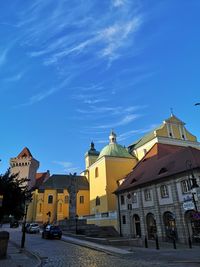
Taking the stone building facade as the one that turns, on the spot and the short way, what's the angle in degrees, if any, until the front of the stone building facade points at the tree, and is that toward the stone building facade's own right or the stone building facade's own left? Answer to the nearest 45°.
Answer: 0° — it already faces it

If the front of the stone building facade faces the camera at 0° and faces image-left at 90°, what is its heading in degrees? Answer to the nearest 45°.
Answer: approximately 45°
